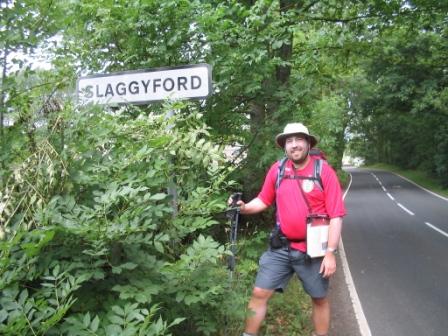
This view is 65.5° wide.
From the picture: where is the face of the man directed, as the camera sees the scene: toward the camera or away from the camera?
toward the camera

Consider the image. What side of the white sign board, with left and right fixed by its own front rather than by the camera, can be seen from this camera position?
front

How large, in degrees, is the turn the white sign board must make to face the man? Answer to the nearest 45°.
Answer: approximately 90° to its left

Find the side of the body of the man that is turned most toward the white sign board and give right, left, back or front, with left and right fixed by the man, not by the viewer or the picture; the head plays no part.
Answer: right

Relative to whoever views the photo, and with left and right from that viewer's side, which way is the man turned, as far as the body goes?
facing the viewer

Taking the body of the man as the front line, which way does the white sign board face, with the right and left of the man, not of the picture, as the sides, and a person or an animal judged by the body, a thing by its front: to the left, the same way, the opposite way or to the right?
the same way

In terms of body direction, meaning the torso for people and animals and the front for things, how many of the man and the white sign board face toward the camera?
2
